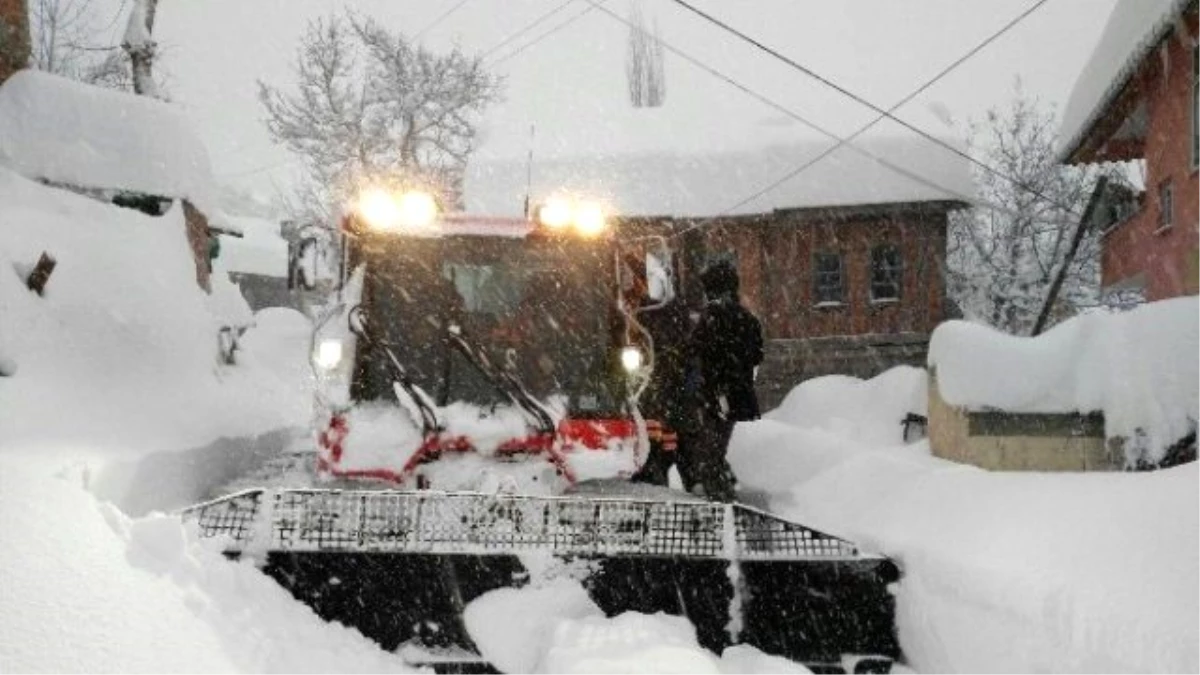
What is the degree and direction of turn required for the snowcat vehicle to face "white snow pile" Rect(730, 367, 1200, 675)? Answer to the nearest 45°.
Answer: approximately 45° to its left

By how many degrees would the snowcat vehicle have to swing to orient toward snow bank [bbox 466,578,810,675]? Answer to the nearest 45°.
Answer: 0° — it already faces it

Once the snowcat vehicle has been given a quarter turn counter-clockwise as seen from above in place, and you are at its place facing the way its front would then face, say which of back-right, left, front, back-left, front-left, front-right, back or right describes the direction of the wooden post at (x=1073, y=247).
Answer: front-left

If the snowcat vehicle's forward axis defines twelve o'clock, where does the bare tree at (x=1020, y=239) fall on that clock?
The bare tree is roughly at 7 o'clock from the snowcat vehicle.

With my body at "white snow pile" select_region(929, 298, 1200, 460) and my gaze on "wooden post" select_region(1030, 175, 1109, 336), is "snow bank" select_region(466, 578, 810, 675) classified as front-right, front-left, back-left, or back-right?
back-left

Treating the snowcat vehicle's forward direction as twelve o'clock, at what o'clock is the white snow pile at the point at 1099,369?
The white snow pile is roughly at 8 o'clock from the snowcat vehicle.

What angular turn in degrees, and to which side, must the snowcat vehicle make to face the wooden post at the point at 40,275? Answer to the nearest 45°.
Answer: approximately 135° to its right

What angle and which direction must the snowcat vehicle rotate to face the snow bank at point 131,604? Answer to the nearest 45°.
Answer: approximately 45° to its right

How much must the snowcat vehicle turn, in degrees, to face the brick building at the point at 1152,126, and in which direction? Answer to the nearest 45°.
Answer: approximately 135° to its left

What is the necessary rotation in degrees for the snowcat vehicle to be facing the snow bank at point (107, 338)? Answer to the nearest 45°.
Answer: approximately 135° to its right

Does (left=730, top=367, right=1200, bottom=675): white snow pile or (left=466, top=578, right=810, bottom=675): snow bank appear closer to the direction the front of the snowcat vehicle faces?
the snow bank

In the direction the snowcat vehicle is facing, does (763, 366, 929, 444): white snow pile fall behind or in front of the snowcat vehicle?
behind

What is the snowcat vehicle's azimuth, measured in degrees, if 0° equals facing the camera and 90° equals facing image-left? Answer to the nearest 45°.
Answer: approximately 0°
